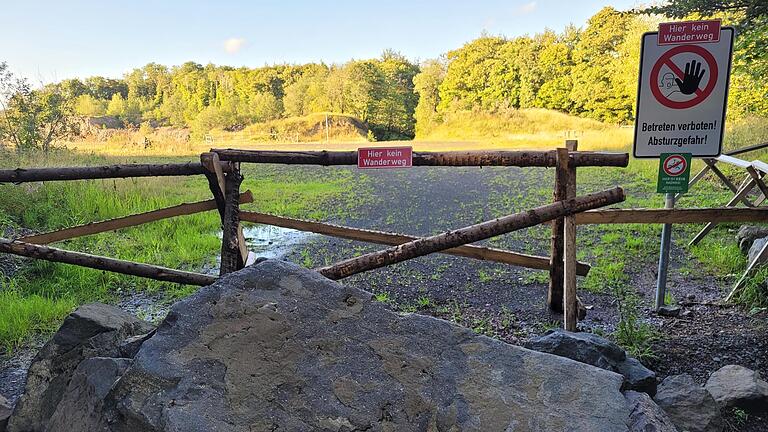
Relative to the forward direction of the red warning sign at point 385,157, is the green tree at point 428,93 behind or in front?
behind

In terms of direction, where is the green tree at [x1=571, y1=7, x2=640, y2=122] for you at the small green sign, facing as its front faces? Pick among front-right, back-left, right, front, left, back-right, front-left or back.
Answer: back

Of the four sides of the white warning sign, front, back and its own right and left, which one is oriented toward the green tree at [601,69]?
back

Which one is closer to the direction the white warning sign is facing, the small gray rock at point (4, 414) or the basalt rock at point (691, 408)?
the basalt rock

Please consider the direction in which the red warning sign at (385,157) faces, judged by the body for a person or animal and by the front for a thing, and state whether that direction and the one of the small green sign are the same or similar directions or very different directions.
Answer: same or similar directions

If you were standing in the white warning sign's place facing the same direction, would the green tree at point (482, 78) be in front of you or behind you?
behind

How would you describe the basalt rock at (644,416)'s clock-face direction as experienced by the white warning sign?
The basalt rock is roughly at 12 o'clock from the white warning sign.

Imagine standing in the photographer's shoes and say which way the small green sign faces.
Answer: facing the viewer

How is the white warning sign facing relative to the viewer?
toward the camera

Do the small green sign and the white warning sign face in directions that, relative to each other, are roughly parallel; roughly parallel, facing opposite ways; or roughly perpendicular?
roughly parallel

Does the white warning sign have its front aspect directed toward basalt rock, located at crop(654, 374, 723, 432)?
yes

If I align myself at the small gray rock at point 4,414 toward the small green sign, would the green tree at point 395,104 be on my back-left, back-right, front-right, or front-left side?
front-left

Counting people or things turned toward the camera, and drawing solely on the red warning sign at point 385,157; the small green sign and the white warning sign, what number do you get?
3

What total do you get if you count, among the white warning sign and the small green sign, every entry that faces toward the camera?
2

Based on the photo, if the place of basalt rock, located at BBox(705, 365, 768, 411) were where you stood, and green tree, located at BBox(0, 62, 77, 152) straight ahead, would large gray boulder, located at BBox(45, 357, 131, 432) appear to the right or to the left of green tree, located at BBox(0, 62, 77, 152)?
left

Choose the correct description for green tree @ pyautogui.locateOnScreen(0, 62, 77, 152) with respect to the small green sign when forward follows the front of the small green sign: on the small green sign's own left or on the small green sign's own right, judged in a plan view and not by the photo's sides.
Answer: on the small green sign's own right

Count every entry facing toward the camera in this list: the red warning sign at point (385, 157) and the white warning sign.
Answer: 2

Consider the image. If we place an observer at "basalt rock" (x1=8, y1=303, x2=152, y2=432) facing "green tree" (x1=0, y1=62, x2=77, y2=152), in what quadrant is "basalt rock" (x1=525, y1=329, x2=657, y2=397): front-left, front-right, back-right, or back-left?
back-right

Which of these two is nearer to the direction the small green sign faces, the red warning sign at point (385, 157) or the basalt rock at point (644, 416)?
the basalt rock
